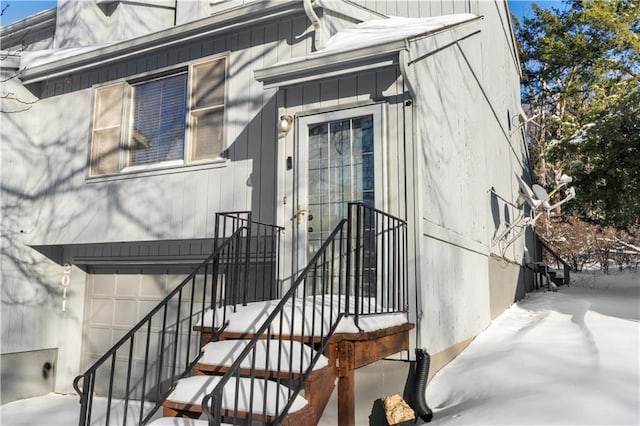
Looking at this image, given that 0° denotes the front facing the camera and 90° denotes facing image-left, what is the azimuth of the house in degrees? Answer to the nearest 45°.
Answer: approximately 45°

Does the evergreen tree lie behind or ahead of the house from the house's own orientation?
behind
